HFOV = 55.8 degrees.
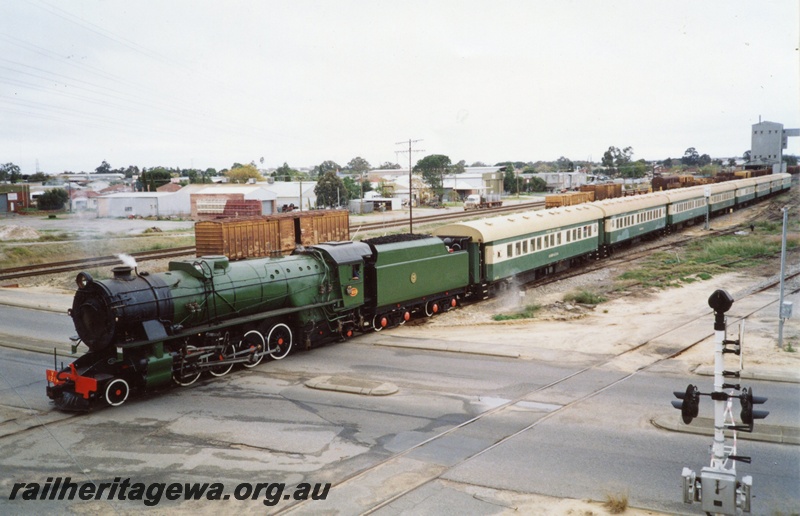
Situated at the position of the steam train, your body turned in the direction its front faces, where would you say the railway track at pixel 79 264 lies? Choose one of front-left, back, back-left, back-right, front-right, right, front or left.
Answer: right

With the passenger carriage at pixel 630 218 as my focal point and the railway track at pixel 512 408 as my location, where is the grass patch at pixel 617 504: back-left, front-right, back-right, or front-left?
back-right

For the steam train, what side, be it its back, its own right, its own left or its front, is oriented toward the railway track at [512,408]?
left

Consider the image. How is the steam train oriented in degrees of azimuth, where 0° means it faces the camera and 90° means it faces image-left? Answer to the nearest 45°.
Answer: approximately 45°

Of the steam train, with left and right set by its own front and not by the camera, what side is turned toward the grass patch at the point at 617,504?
left

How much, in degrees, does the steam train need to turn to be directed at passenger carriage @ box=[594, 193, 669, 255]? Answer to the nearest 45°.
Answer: approximately 180°
